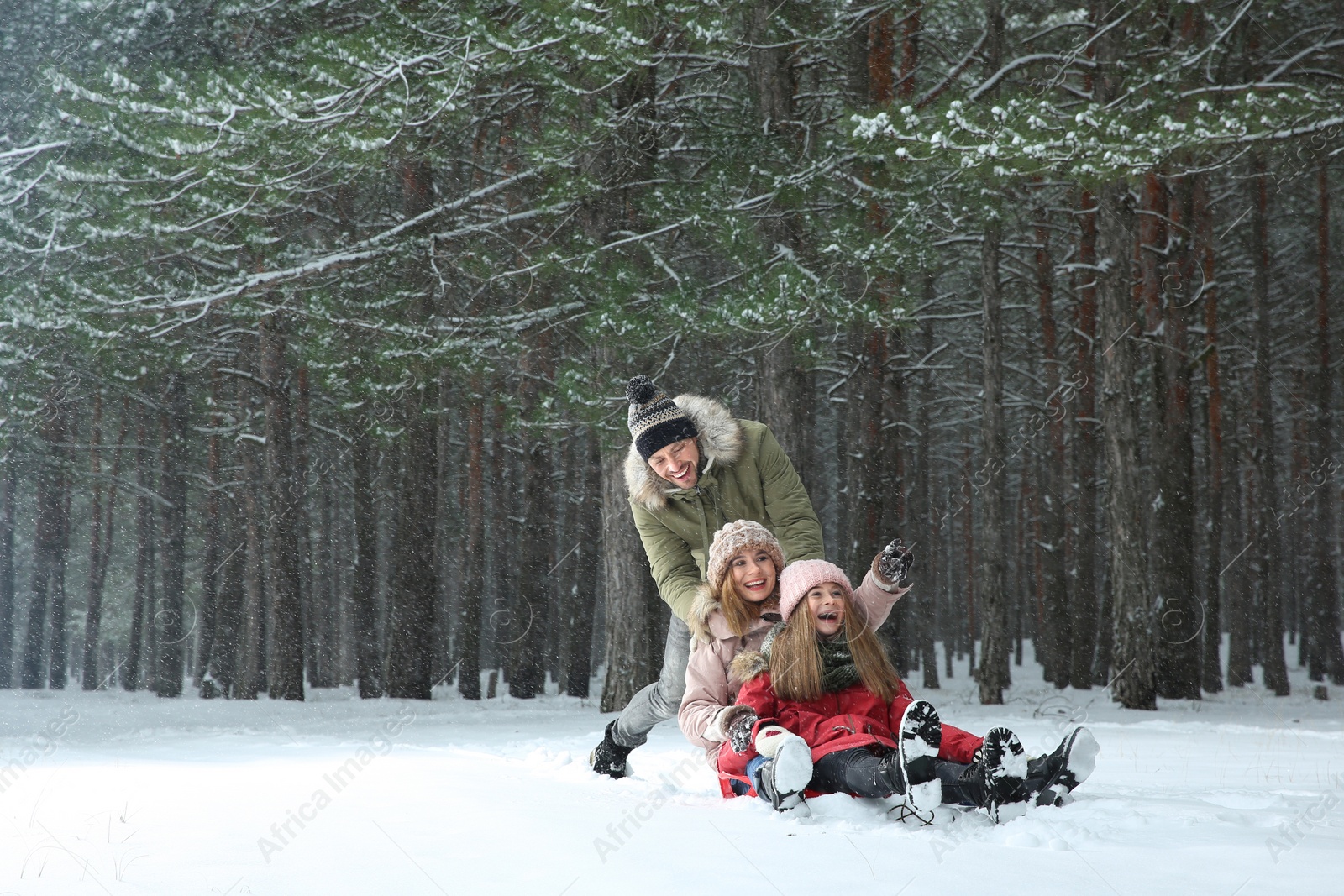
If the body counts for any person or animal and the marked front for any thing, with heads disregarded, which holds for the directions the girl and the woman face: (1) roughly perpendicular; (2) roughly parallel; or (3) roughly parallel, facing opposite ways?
roughly parallel

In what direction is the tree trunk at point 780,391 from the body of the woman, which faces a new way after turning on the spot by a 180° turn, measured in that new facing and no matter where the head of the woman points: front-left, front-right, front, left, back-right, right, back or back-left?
front-right

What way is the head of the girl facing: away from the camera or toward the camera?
toward the camera

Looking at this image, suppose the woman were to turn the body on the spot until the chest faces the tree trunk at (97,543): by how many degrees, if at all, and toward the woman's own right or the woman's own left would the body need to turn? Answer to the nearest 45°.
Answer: approximately 180°

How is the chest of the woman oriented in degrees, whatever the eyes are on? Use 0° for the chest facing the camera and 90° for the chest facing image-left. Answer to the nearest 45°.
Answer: approximately 315°

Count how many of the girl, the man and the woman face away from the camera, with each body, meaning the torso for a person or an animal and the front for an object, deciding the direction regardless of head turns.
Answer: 0

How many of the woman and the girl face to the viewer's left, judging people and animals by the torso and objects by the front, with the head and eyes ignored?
0

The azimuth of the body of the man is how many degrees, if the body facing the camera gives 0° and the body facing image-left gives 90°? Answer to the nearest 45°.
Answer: approximately 315°

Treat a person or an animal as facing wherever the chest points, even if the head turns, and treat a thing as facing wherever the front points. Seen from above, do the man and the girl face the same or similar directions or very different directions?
same or similar directions

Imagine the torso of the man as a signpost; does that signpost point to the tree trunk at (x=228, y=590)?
no

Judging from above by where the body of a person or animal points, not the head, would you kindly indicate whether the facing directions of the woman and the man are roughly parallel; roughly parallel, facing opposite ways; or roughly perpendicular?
roughly parallel

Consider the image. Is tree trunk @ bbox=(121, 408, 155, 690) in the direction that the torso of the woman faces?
no

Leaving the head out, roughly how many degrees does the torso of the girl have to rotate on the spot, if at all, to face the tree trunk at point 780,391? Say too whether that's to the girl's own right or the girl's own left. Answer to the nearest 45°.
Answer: approximately 135° to the girl's own left

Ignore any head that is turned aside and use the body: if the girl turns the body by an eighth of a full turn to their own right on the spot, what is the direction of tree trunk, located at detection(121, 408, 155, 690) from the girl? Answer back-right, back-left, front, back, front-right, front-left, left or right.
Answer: back-right

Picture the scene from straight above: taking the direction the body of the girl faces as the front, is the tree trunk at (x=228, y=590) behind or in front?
behind

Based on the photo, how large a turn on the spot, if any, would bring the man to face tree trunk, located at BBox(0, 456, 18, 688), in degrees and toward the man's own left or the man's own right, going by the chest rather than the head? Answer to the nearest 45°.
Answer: approximately 180°
